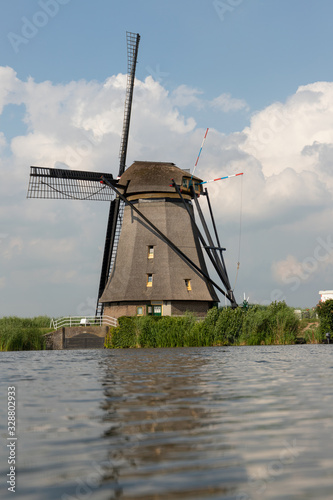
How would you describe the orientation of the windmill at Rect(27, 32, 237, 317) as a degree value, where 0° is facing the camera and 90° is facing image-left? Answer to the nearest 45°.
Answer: approximately 135°

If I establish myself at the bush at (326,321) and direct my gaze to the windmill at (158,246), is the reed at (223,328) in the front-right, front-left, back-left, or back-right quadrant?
front-left

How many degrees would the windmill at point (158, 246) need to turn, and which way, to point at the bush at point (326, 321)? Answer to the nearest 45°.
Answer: approximately 180°

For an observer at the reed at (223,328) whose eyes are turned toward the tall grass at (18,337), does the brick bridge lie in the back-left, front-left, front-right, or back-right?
front-right

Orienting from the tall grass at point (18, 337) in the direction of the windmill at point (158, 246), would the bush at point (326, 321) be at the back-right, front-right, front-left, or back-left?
front-right

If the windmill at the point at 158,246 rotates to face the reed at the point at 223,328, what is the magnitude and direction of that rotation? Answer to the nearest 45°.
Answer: approximately 180°
